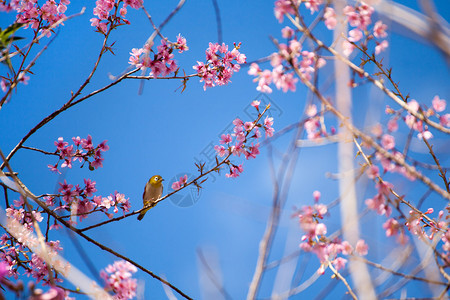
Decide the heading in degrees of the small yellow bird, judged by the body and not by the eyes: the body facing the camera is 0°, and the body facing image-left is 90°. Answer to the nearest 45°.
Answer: approximately 315°
